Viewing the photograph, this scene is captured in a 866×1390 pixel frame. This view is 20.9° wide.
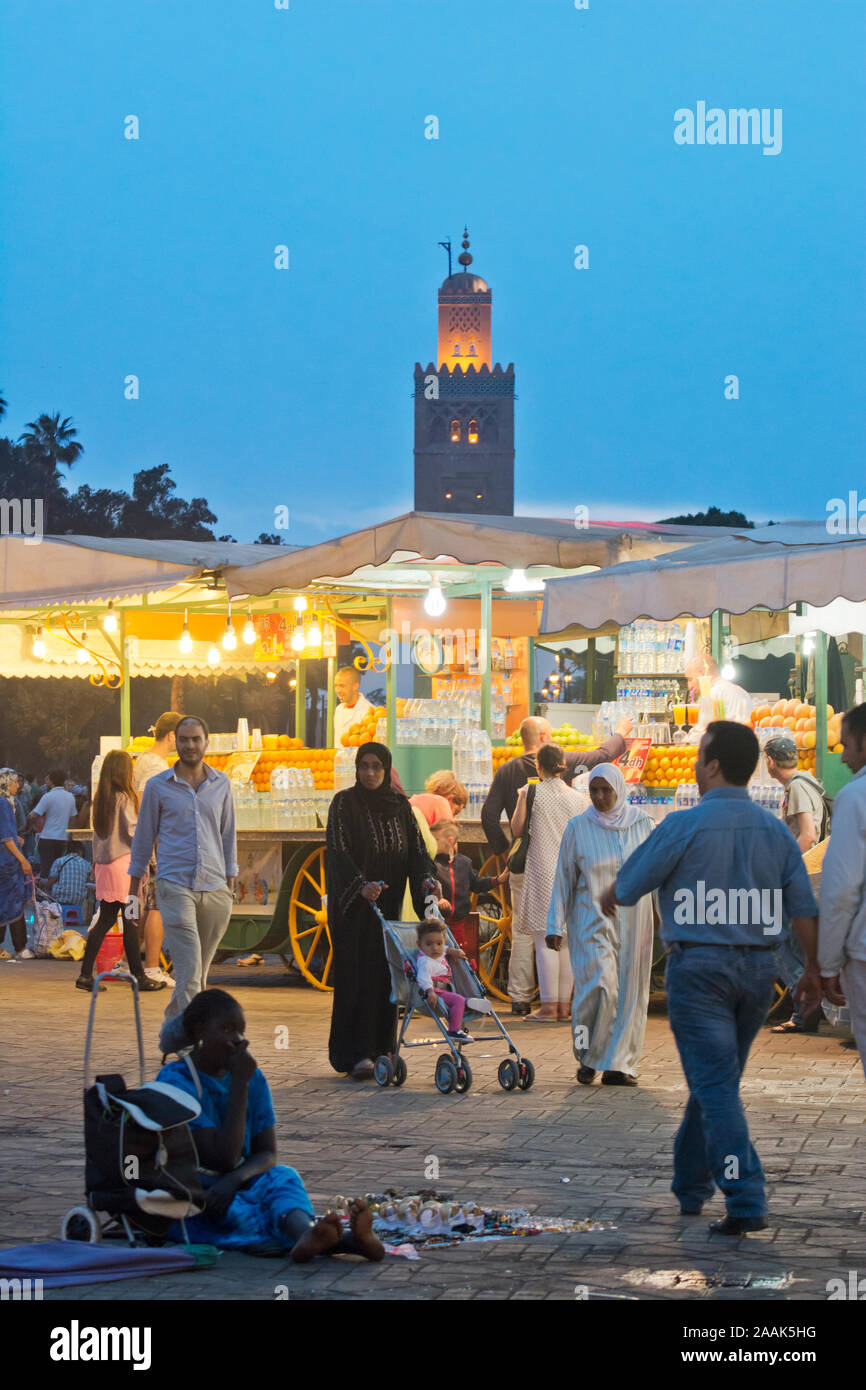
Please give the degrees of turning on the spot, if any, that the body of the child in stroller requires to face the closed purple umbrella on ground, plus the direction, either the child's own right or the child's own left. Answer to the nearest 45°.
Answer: approximately 45° to the child's own right

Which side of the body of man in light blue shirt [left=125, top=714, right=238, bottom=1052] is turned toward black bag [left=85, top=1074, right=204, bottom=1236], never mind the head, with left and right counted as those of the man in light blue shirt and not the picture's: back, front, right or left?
front

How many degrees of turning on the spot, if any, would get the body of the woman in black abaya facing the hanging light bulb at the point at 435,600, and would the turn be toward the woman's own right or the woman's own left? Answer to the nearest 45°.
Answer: approximately 180°

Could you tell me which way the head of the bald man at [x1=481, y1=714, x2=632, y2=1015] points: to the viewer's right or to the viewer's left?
to the viewer's right

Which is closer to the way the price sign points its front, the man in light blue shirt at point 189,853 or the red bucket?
the man in light blue shirt

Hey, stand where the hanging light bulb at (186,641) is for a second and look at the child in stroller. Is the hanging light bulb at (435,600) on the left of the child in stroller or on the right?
left

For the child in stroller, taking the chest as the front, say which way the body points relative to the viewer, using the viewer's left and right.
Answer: facing the viewer and to the right of the viewer

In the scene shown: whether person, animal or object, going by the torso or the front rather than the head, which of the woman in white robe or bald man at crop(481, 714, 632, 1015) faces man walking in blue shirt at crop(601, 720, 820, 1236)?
the woman in white robe

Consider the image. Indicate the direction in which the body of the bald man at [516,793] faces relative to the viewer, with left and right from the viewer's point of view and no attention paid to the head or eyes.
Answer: facing away from the viewer and to the right of the viewer

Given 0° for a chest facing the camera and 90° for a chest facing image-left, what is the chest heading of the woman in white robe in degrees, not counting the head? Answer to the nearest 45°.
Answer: approximately 0°

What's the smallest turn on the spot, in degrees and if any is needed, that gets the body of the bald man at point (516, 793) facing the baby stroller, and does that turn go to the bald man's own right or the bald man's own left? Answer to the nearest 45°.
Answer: approximately 135° to the bald man's own right
